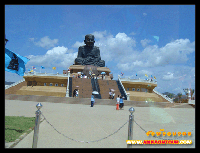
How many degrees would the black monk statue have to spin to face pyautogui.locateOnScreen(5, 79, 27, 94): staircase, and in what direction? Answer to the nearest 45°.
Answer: approximately 45° to its right

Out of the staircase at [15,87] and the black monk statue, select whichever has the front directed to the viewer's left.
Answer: the staircase

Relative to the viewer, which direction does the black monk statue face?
toward the camera

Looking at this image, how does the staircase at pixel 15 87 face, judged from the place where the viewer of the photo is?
facing to the left of the viewer

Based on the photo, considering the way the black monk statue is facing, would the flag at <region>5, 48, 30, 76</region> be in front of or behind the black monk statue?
in front

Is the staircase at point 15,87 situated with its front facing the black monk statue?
no
